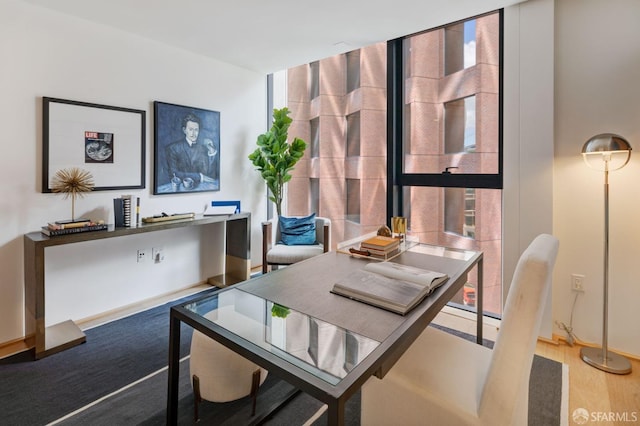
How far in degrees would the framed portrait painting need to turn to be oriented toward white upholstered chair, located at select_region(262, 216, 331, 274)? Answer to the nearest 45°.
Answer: approximately 45° to its left

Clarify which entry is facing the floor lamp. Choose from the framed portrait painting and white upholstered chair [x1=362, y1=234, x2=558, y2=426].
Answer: the framed portrait painting

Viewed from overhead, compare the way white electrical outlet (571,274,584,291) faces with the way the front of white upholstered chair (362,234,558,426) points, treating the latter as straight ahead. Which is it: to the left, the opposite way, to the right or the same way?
to the left

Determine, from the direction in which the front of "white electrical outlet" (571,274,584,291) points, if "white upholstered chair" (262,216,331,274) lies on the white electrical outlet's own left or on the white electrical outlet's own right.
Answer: on the white electrical outlet's own right

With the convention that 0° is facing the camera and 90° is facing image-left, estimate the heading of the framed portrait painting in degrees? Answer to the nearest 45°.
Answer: approximately 315°

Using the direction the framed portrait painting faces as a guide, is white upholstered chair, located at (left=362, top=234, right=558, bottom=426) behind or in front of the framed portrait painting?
in front

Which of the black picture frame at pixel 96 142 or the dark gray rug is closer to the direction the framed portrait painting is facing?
the dark gray rug

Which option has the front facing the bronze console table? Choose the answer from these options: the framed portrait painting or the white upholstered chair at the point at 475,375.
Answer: the white upholstered chair

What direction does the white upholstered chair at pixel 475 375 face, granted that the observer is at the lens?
facing to the left of the viewer

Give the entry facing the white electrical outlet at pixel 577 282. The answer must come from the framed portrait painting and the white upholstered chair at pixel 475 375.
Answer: the framed portrait painting

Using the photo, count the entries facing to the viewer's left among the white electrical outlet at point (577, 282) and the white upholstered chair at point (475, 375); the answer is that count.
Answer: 1

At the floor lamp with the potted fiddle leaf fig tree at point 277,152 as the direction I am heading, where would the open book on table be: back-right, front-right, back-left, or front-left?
front-left

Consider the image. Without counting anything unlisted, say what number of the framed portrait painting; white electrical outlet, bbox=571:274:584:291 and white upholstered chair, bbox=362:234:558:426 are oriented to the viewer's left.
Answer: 1
